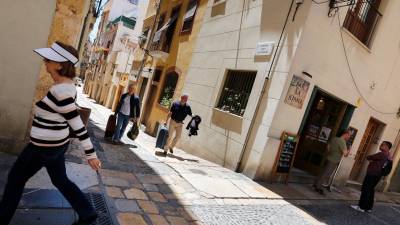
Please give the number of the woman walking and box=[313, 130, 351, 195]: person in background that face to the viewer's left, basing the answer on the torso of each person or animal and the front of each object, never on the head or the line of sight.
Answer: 1

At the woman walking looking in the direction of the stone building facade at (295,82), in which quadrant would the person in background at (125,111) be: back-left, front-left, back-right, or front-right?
front-left
